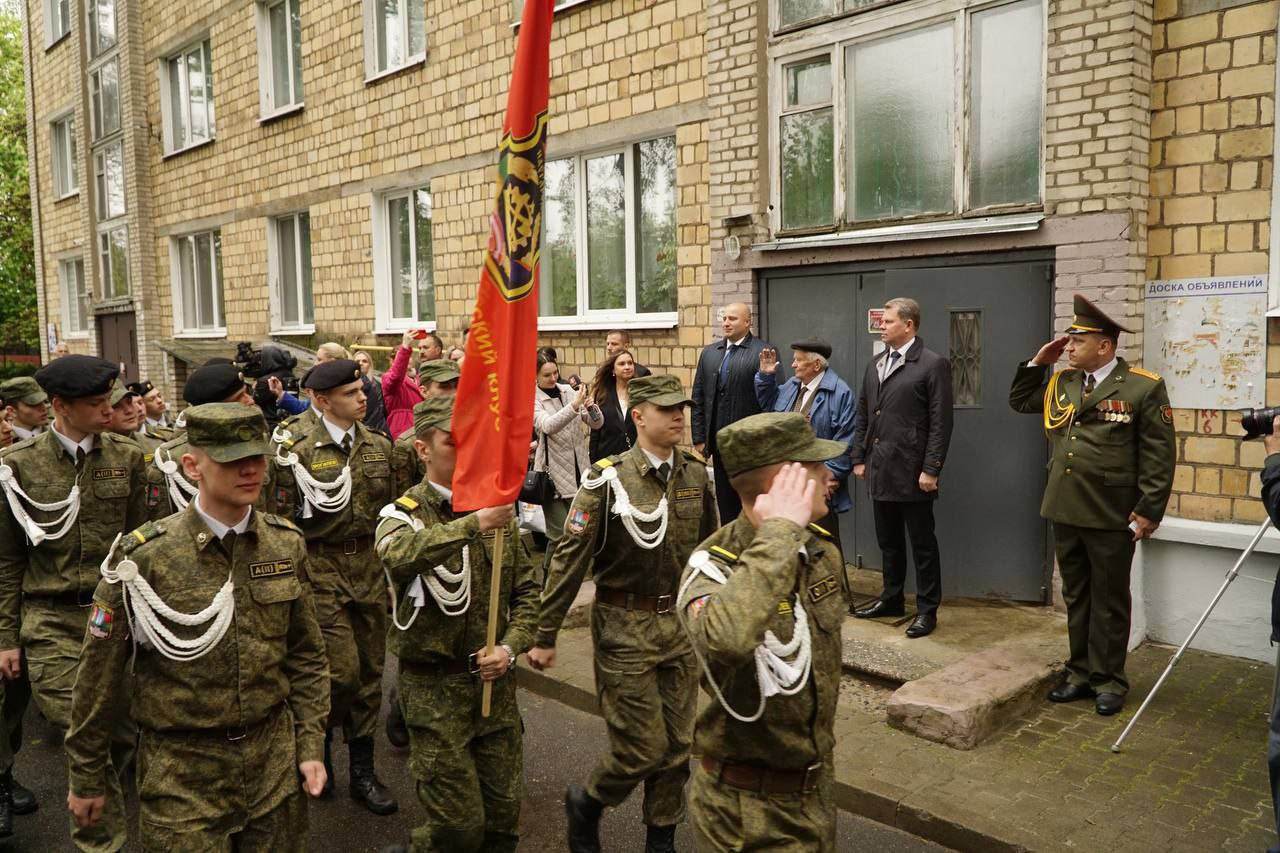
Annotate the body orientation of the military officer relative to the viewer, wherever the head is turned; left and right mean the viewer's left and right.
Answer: facing the viewer and to the left of the viewer

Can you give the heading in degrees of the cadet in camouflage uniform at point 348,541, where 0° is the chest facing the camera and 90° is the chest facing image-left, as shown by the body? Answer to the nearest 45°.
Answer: approximately 315°

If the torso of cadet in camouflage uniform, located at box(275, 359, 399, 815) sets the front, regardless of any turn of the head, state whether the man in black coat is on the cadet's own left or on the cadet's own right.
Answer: on the cadet's own left

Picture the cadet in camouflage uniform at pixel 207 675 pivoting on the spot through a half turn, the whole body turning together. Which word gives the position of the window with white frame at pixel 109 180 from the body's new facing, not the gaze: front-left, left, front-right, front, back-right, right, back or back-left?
front-right

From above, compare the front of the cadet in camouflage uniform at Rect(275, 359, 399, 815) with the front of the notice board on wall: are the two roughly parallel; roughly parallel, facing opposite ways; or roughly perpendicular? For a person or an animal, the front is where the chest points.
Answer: roughly perpendicular

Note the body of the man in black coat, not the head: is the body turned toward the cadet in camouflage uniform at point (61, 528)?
yes

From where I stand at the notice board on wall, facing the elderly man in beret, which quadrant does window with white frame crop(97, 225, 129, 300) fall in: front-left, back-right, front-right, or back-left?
front-right

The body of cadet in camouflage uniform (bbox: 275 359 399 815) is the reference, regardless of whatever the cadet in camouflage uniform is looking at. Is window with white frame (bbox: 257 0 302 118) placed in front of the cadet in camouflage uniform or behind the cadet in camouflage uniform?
behind

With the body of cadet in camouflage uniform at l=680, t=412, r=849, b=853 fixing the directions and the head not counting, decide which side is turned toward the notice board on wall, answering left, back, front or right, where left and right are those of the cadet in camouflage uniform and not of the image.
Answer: left

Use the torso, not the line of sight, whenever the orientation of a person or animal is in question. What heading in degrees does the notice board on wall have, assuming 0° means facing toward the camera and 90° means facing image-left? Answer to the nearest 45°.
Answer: approximately 0°

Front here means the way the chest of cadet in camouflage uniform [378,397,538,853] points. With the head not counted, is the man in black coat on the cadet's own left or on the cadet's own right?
on the cadet's own left
